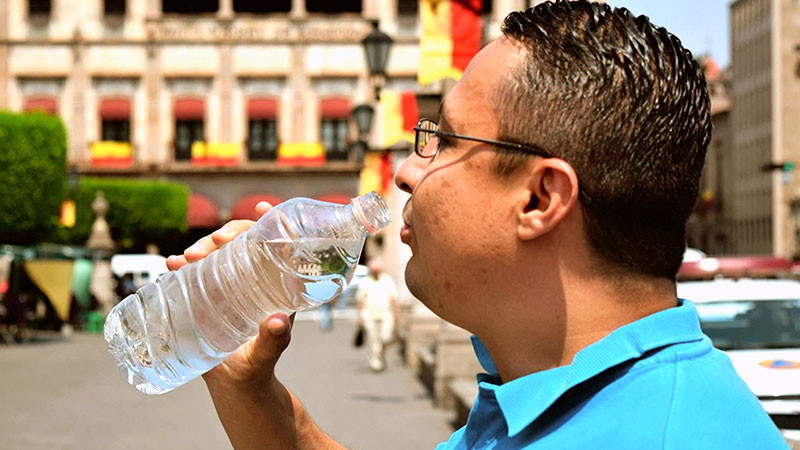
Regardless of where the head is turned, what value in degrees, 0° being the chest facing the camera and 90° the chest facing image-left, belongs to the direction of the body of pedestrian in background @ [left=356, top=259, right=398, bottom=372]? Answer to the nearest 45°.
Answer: approximately 0°

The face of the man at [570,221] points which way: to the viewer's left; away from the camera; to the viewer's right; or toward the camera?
to the viewer's left

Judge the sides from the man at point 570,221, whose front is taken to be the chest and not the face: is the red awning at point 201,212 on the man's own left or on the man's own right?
on the man's own right

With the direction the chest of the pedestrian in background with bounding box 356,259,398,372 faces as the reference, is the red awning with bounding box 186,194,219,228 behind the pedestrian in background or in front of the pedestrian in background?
behind

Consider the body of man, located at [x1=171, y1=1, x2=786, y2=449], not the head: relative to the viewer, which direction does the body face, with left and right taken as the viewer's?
facing to the left of the viewer

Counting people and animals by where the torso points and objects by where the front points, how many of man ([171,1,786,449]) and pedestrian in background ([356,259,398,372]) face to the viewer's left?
1

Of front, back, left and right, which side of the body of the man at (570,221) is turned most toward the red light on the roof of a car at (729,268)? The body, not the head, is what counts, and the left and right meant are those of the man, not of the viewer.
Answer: right

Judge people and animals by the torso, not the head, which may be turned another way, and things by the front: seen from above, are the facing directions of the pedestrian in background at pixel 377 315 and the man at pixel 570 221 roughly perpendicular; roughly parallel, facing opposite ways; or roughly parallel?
roughly perpendicular

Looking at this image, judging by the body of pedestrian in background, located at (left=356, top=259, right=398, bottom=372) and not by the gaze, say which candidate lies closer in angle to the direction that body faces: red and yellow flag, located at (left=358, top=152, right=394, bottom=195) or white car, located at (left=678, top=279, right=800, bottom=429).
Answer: the white car

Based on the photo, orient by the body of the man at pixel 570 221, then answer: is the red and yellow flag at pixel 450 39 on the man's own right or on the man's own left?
on the man's own right

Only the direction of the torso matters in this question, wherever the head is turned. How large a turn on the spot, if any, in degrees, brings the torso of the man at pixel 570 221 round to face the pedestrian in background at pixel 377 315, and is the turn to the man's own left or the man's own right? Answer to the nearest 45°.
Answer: approximately 90° to the man's own right
